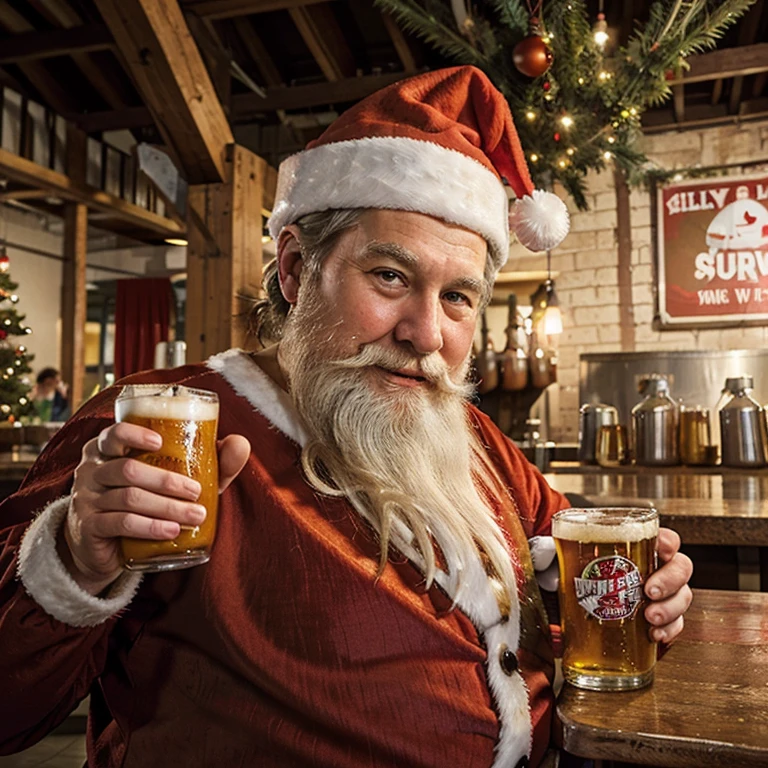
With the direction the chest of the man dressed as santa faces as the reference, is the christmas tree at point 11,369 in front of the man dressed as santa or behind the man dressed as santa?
behind

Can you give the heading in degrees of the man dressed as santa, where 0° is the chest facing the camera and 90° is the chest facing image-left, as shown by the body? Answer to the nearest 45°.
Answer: approximately 315°

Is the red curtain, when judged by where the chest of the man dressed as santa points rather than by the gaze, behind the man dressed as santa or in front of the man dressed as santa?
behind

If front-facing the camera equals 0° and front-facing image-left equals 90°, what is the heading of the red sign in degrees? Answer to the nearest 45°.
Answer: approximately 0°

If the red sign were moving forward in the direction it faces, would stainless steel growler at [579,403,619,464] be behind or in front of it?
in front

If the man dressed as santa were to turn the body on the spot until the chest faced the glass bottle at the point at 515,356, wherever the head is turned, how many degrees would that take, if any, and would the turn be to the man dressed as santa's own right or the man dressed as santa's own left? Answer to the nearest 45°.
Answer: approximately 135° to the man dressed as santa's own left

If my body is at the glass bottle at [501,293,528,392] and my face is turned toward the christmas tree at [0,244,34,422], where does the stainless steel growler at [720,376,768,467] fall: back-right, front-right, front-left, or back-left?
back-left

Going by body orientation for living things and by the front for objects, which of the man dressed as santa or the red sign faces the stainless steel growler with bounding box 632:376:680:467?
the red sign

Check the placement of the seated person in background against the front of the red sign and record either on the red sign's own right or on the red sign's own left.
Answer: on the red sign's own right
